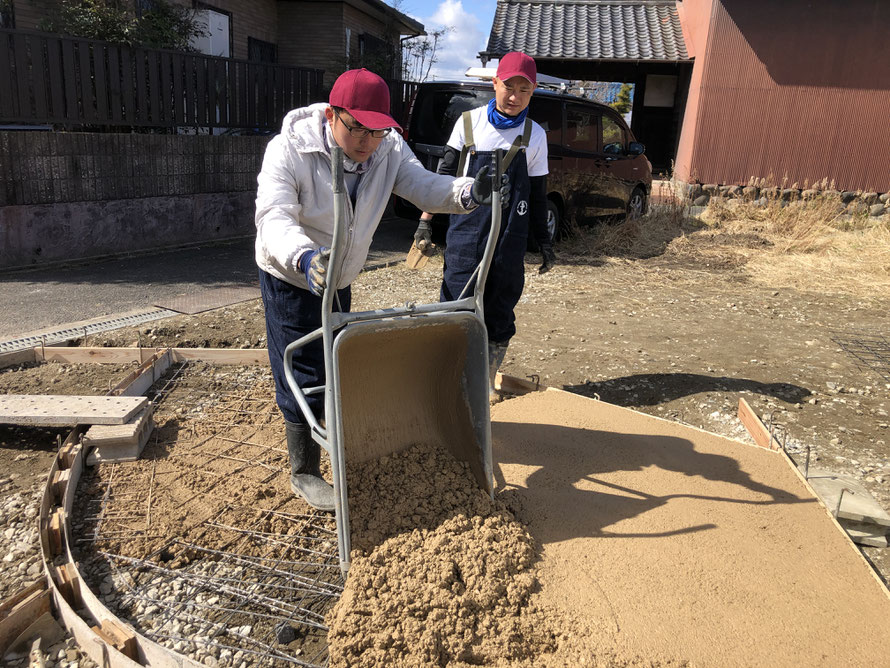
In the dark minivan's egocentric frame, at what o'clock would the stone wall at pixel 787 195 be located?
The stone wall is roughly at 12 o'clock from the dark minivan.

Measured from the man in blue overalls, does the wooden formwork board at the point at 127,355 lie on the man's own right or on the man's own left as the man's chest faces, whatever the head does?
on the man's own right

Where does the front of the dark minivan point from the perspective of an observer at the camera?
facing away from the viewer and to the right of the viewer

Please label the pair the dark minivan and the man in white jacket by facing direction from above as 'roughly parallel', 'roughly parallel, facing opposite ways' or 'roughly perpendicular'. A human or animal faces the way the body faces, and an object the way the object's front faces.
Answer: roughly perpendicular

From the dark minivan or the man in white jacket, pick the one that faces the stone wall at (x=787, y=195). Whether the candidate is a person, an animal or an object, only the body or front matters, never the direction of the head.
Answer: the dark minivan

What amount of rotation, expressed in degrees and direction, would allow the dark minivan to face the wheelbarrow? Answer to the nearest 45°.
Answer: approximately 135° to its right

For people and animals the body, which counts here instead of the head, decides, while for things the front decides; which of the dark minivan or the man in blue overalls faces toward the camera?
the man in blue overalls

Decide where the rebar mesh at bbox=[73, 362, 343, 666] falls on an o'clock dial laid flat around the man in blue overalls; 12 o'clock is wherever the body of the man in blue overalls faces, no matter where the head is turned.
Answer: The rebar mesh is roughly at 1 o'clock from the man in blue overalls.

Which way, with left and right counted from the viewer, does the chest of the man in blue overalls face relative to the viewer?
facing the viewer

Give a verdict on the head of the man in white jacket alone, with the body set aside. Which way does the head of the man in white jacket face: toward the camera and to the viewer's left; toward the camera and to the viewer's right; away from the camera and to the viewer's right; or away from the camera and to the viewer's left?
toward the camera and to the viewer's right

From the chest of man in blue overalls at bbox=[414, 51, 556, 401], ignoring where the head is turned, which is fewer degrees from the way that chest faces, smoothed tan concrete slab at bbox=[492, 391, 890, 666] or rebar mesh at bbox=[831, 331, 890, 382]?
the smoothed tan concrete slab

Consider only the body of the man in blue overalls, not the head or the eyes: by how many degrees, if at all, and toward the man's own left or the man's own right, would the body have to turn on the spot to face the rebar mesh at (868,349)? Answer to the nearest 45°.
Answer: approximately 135° to the man's own left

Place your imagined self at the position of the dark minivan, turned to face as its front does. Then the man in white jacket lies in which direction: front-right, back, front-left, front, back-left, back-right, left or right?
back-right

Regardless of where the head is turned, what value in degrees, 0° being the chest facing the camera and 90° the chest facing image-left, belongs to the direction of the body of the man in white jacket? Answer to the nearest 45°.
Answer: approximately 315°

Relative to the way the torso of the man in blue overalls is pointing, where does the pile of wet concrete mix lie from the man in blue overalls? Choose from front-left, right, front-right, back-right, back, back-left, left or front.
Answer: front

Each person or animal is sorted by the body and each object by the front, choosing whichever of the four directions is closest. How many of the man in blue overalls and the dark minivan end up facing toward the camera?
1
